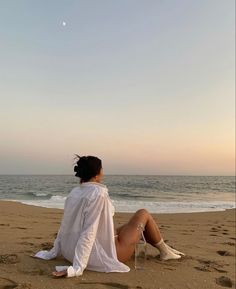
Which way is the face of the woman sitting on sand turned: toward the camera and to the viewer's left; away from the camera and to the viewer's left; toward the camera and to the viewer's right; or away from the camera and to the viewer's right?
away from the camera and to the viewer's right

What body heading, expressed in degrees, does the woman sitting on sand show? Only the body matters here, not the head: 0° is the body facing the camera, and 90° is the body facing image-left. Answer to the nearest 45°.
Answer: approximately 225°
